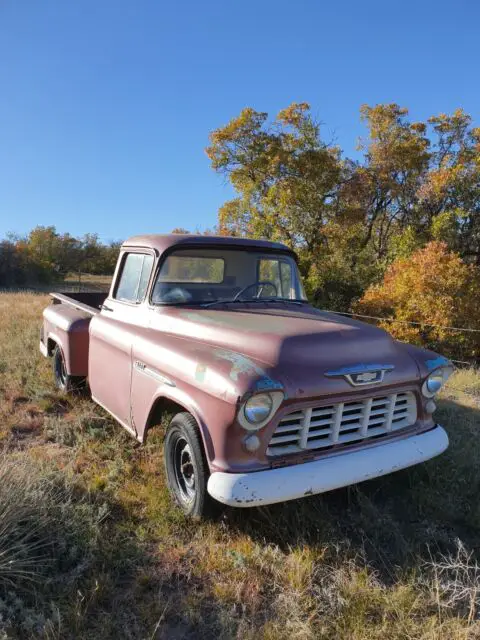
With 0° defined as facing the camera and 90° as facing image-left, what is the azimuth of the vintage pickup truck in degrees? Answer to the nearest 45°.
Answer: approximately 315°

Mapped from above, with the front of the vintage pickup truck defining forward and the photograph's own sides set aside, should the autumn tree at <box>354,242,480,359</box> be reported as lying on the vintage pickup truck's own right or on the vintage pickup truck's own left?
on the vintage pickup truck's own left
